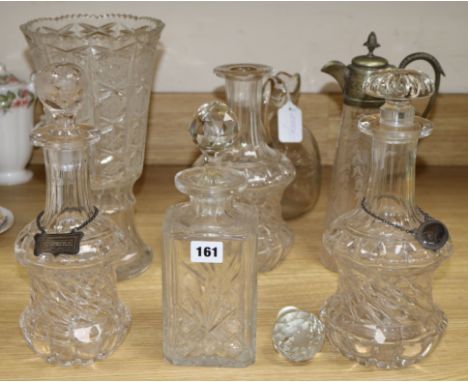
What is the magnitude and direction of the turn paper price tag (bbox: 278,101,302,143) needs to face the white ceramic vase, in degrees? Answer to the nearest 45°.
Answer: approximately 90° to its right

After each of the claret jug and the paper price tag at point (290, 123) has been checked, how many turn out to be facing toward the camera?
1

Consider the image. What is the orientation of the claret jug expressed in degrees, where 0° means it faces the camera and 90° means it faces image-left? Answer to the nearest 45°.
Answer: approximately 90°

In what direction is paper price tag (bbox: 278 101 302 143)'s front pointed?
toward the camera

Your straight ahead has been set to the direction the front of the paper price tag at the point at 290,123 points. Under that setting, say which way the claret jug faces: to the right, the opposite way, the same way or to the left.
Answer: to the right
